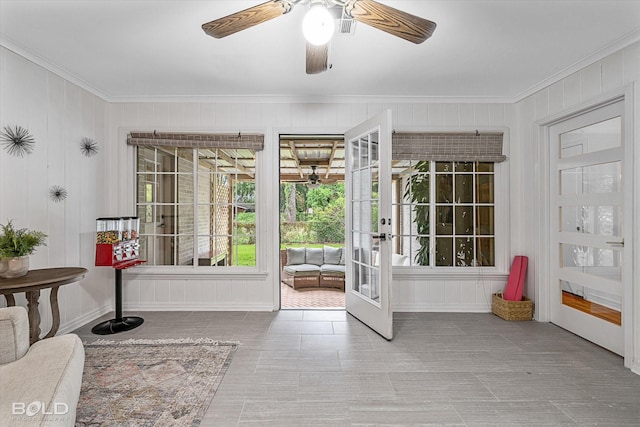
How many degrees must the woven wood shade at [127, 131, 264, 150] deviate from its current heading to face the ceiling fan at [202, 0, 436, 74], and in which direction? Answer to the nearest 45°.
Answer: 0° — it already faces it

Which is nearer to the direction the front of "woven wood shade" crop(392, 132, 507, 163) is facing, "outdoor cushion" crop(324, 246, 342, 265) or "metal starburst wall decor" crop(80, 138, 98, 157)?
the metal starburst wall decor

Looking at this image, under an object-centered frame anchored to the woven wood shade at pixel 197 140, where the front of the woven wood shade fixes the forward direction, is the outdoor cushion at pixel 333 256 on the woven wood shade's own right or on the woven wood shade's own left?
on the woven wood shade's own left

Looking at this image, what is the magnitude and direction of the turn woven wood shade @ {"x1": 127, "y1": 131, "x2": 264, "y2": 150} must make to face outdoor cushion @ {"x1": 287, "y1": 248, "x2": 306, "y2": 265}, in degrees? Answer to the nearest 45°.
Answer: approximately 135° to its left

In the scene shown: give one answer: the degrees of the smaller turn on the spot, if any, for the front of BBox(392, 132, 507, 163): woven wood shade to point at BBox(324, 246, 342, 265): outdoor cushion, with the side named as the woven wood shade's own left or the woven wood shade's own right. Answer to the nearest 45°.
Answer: approximately 135° to the woven wood shade's own right

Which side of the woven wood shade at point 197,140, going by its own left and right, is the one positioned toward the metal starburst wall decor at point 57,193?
right

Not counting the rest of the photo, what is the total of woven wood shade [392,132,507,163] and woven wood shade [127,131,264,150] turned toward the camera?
2

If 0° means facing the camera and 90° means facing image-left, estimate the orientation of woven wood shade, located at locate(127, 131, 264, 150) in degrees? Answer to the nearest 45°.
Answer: approximately 0°

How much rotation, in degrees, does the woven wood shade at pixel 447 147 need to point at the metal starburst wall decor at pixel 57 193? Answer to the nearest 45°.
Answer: approximately 45° to its right

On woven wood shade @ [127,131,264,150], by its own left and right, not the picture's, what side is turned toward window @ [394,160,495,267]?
left
